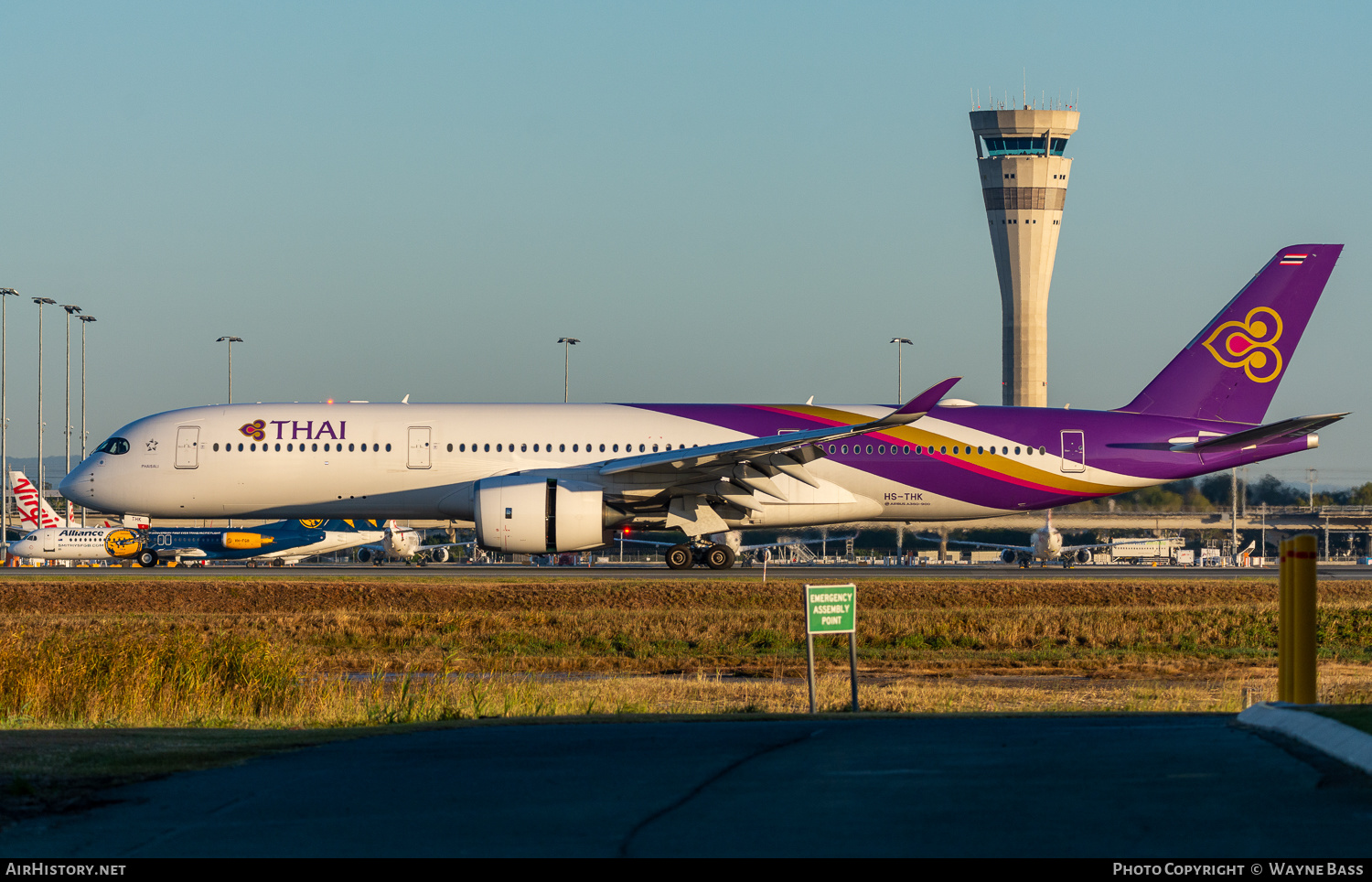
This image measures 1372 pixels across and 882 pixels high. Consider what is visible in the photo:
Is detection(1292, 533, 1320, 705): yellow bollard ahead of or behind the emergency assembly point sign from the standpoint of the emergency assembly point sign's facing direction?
ahead

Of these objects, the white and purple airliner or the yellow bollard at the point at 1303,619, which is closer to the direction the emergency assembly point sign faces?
the yellow bollard

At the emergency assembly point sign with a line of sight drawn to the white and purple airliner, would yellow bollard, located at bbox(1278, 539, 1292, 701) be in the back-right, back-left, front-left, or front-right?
back-right

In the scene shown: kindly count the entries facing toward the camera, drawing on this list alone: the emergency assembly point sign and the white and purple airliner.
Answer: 1

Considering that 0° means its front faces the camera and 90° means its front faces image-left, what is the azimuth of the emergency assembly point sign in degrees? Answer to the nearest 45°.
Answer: approximately 0°

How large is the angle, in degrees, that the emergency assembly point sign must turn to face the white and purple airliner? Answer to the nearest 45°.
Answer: approximately 180°

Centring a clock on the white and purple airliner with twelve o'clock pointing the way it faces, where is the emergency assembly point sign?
The emergency assembly point sign is roughly at 9 o'clock from the white and purple airliner.

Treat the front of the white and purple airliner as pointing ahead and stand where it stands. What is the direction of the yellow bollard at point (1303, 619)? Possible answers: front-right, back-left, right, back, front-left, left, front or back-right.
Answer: left

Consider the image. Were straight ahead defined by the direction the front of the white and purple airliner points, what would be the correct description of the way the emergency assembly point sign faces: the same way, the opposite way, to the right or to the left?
to the left

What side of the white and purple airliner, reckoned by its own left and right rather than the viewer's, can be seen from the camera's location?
left
